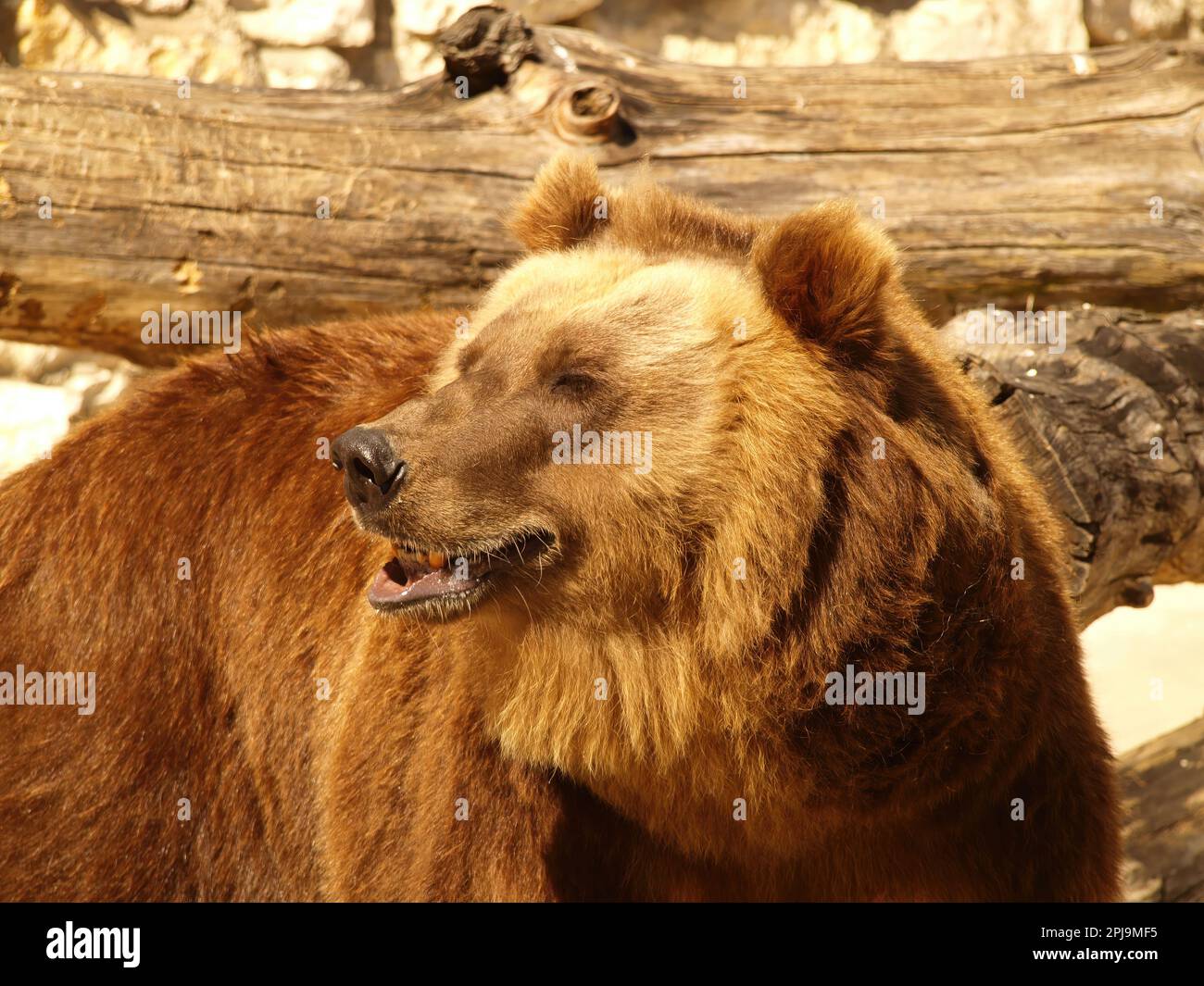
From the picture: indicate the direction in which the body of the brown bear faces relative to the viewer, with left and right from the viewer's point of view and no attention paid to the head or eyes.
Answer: facing the viewer and to the right of the viewer

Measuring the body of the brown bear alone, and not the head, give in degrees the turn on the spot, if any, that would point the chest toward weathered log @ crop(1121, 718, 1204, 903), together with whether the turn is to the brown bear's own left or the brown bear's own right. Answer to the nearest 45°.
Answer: approximately 90° to the brown bear's own left

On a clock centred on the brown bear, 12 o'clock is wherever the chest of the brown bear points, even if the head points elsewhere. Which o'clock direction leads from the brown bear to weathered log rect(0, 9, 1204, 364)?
The weathered log is roughly at 7 o'clock from the brown bear.

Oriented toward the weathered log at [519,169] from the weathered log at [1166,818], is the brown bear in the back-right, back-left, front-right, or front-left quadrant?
front-left

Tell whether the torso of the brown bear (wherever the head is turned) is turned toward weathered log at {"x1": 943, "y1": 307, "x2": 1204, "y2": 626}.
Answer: no
